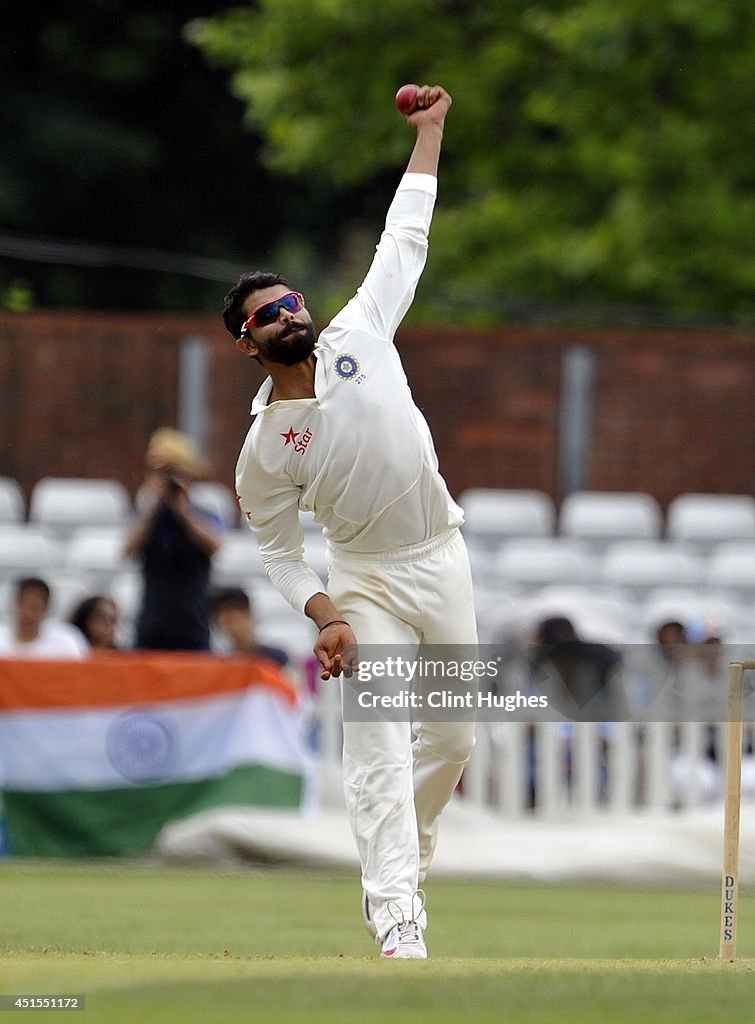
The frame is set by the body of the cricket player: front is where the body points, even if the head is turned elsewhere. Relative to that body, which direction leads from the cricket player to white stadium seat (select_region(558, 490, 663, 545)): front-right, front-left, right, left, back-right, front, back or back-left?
back

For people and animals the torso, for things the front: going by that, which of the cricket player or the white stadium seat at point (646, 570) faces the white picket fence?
the white stadium seat

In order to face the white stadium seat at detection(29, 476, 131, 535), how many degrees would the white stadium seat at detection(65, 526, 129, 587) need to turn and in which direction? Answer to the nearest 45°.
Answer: approximately 180°

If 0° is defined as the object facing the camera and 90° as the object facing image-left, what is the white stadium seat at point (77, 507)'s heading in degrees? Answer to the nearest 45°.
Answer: approximately 0°

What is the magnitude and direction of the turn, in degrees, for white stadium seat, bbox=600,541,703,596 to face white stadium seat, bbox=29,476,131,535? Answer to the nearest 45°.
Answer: approximately 90° to its right

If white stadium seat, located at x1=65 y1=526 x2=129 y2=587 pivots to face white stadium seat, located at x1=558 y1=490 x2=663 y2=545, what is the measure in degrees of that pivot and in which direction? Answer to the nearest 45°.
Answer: approximately 90° to its left

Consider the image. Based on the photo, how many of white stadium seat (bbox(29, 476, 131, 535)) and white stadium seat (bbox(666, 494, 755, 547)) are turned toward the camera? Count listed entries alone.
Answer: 2

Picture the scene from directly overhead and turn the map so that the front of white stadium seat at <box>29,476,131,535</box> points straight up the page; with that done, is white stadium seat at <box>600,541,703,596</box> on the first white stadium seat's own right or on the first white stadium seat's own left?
on the first white stadium seat's own left

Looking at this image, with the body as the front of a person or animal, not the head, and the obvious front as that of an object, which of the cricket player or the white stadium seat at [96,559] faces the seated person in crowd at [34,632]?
the white stadium seat

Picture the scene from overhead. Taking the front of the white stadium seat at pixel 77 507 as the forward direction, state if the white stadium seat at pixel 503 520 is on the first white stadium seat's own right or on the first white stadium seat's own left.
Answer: on the first white stadium seat's own left

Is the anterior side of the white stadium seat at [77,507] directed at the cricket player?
yes
